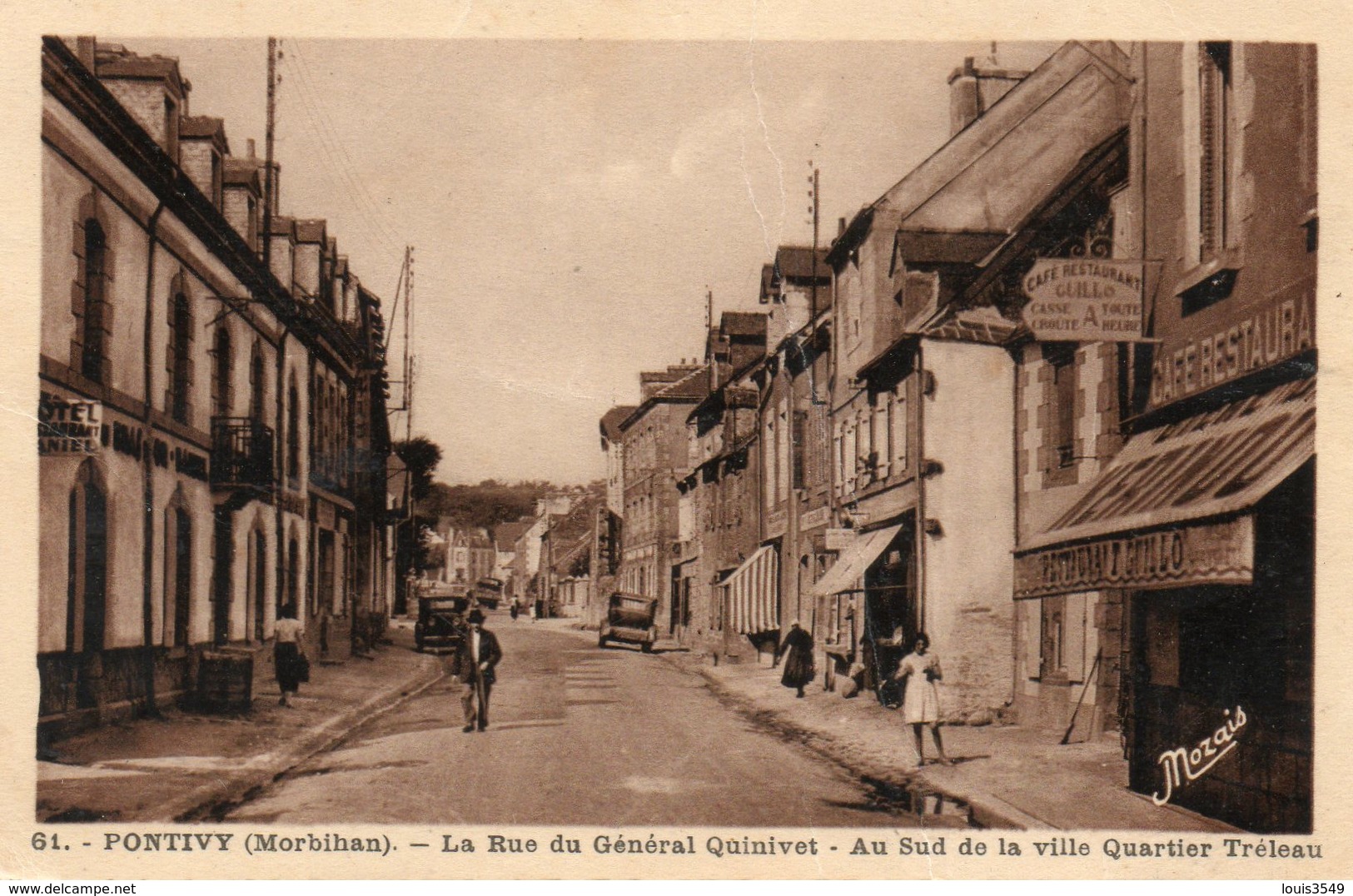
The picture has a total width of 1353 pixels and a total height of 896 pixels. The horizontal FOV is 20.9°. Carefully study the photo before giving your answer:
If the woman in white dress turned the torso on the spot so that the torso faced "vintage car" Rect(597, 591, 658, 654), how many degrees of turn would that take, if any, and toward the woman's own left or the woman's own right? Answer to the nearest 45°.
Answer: approximately 180°

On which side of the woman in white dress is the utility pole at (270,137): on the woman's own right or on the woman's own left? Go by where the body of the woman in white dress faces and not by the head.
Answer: on the woman's own right

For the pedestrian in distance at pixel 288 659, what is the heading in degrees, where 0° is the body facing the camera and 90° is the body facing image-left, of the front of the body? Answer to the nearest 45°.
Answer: approximately 180°

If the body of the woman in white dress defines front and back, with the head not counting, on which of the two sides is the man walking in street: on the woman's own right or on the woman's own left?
on the woman's own right

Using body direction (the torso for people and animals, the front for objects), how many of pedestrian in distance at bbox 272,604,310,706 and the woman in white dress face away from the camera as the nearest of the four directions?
1
